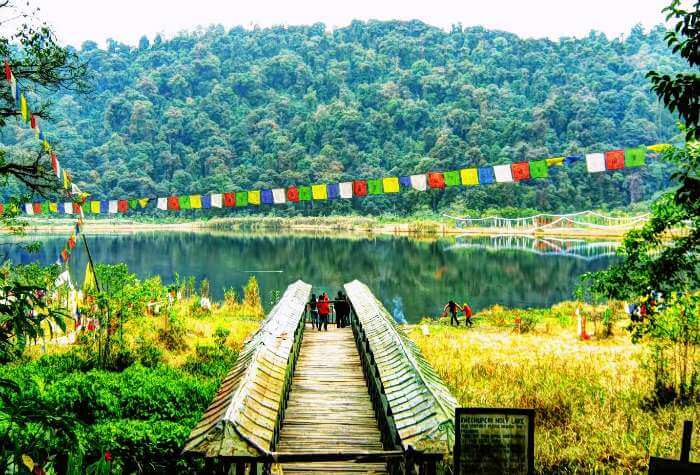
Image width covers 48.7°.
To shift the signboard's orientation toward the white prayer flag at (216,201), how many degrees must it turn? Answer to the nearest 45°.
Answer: approximately 135° to its right

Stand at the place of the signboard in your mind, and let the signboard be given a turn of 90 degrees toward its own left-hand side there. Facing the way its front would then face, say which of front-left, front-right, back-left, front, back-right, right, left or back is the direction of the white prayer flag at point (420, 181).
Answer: left

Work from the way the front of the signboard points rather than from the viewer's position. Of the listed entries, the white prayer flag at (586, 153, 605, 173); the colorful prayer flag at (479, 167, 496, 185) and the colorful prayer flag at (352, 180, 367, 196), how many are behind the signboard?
3

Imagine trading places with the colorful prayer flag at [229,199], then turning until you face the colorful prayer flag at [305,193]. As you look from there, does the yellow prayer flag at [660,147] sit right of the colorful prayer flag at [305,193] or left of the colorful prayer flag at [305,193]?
right

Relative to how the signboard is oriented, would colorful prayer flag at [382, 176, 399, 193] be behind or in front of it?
behind

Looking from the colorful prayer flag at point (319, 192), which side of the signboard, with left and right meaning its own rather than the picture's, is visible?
back

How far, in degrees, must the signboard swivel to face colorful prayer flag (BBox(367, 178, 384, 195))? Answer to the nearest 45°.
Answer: approximately 180°

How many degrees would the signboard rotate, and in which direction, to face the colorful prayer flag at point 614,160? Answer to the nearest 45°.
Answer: approximately 180°

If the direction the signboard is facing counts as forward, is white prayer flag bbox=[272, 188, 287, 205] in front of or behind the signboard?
behind

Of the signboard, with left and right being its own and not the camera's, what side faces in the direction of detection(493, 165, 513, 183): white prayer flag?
back

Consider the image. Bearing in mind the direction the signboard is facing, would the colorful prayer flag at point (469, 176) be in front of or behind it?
behind

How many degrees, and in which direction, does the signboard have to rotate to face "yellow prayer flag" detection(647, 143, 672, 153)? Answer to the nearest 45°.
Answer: approximately 180°

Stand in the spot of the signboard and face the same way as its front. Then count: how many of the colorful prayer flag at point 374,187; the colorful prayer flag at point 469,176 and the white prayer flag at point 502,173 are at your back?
3

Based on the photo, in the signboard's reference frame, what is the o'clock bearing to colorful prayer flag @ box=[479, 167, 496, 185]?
The colorful prayer flag is roughly at 6 o'clock from the signboard.

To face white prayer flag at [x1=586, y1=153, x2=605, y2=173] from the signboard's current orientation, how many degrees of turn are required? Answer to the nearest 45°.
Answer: approximately 180°

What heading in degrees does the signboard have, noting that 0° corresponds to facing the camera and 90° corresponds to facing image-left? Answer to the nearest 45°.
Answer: approximately 0°

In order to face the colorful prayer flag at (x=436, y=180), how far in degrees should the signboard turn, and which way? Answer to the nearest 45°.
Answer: approximately 180°
